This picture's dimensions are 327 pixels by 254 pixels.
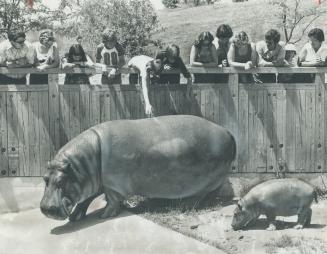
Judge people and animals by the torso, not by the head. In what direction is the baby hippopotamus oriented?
to the viewer's left

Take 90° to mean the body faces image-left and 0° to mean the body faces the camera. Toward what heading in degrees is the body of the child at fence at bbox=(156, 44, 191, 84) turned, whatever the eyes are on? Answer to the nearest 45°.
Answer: approximately 0°

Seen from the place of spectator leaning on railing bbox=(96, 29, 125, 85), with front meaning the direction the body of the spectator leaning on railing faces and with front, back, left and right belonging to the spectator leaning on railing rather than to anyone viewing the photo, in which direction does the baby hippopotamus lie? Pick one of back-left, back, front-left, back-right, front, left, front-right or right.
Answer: front-left

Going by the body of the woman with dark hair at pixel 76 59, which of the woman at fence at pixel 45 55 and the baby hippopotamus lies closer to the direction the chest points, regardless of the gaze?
the baby hippopotamus

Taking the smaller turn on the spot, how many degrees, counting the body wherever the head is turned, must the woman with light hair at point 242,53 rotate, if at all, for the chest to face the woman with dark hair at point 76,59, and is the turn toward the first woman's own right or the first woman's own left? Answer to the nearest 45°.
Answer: approximately 90° to the first woman's own right

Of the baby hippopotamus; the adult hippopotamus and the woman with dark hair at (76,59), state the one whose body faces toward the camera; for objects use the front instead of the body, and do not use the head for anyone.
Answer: the woman with dark hair

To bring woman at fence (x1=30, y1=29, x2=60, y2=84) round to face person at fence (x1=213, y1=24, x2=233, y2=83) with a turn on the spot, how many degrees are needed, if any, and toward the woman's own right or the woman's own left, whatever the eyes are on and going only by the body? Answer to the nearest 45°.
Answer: approximately 90° to the woman's own left
